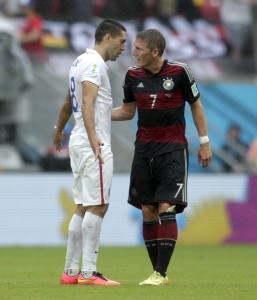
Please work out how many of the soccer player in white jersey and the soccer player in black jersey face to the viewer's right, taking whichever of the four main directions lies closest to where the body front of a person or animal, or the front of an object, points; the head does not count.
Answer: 1

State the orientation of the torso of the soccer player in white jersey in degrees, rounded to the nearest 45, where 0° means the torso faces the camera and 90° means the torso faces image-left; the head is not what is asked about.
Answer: approximately 270°

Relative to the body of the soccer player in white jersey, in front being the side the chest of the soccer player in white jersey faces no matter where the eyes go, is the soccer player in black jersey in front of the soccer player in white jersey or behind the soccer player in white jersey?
in front

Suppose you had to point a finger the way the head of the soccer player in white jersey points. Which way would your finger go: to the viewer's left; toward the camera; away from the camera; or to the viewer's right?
to the viewer's right

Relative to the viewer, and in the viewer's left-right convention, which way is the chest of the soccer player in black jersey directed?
facing the viewer and to the left of the viewer
